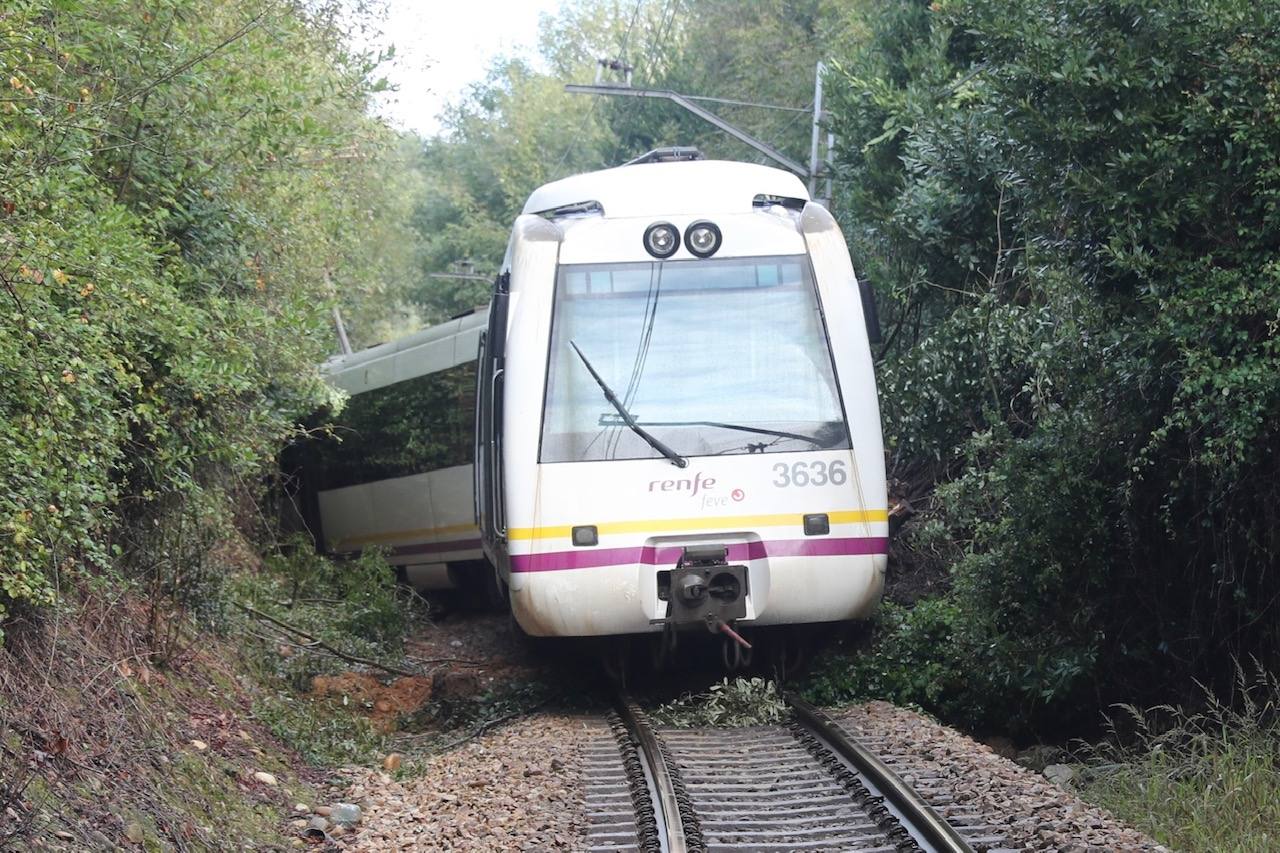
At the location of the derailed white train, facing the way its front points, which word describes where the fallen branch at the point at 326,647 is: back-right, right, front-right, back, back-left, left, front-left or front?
front-right

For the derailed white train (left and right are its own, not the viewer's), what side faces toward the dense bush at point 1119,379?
left

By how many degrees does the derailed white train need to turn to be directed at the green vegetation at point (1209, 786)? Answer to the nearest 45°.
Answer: approximately 45° to its left

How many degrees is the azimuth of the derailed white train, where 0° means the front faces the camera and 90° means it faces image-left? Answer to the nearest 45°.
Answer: approximately 0°

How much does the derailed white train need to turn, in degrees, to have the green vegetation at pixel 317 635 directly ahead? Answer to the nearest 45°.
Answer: approximately 45° to its right

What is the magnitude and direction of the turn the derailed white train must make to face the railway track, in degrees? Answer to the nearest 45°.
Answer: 0° — it already faces it
